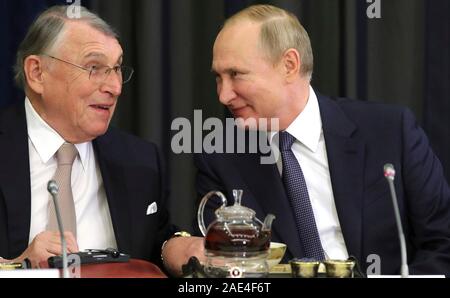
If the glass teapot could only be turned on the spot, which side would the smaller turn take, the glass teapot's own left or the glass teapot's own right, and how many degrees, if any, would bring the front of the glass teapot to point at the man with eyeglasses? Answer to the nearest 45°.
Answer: approximately 135° to the glass teapot's own left

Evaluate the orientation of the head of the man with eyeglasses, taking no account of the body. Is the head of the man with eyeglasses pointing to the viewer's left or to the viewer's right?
to the viewer's right

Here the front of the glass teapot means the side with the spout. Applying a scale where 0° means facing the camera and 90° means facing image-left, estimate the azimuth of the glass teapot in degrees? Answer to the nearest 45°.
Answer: approximately 270°

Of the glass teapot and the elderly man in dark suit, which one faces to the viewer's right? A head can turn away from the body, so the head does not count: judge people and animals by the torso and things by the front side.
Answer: the glass teapot

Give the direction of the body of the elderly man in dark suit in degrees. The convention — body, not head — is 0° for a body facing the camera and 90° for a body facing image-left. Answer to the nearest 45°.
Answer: approximately 45°
